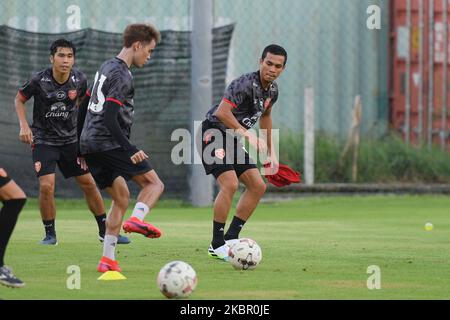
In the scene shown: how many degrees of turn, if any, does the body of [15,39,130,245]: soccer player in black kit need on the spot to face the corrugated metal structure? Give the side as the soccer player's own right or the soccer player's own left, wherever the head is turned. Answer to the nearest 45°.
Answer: approximately 135° to the soccer player's own left

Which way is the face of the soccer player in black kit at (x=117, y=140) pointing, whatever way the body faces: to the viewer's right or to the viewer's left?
to the viewer's right

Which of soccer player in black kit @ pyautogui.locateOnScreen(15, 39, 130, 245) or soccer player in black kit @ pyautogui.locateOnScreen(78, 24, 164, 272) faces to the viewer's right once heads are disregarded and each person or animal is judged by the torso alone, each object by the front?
soccer player in black kit @ pyautogui.locateOnScreen(78, 24, 164, 272)

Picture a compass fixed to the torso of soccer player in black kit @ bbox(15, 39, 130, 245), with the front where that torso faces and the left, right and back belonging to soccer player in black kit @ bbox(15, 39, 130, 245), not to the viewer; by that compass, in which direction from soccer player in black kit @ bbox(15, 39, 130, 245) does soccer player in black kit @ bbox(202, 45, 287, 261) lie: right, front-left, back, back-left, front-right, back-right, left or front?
front-left

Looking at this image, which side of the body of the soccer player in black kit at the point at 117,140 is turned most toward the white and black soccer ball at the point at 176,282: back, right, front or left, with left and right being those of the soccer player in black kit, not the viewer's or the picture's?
right

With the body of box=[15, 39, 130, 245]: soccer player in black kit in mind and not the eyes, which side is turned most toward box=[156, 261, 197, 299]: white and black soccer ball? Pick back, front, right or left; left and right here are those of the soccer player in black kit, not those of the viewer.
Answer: front

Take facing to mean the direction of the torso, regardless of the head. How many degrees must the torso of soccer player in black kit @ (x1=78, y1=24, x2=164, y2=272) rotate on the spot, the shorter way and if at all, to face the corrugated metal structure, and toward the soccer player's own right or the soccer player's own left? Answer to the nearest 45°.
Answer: approximately 45° to the soccer player's own left

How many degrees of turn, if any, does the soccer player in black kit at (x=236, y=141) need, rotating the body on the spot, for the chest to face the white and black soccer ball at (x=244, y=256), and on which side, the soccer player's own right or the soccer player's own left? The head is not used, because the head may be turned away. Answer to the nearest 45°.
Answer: approximately 45° to the soccer player's own right

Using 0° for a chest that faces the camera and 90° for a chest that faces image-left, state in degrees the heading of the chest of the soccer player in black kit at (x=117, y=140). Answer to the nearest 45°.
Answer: approximately 270°

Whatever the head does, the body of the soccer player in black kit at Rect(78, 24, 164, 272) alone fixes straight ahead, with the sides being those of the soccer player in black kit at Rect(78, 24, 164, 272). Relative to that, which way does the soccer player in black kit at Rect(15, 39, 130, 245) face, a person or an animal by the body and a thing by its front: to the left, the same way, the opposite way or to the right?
to the right

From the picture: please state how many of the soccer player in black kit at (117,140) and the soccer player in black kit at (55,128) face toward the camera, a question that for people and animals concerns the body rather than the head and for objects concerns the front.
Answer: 1
